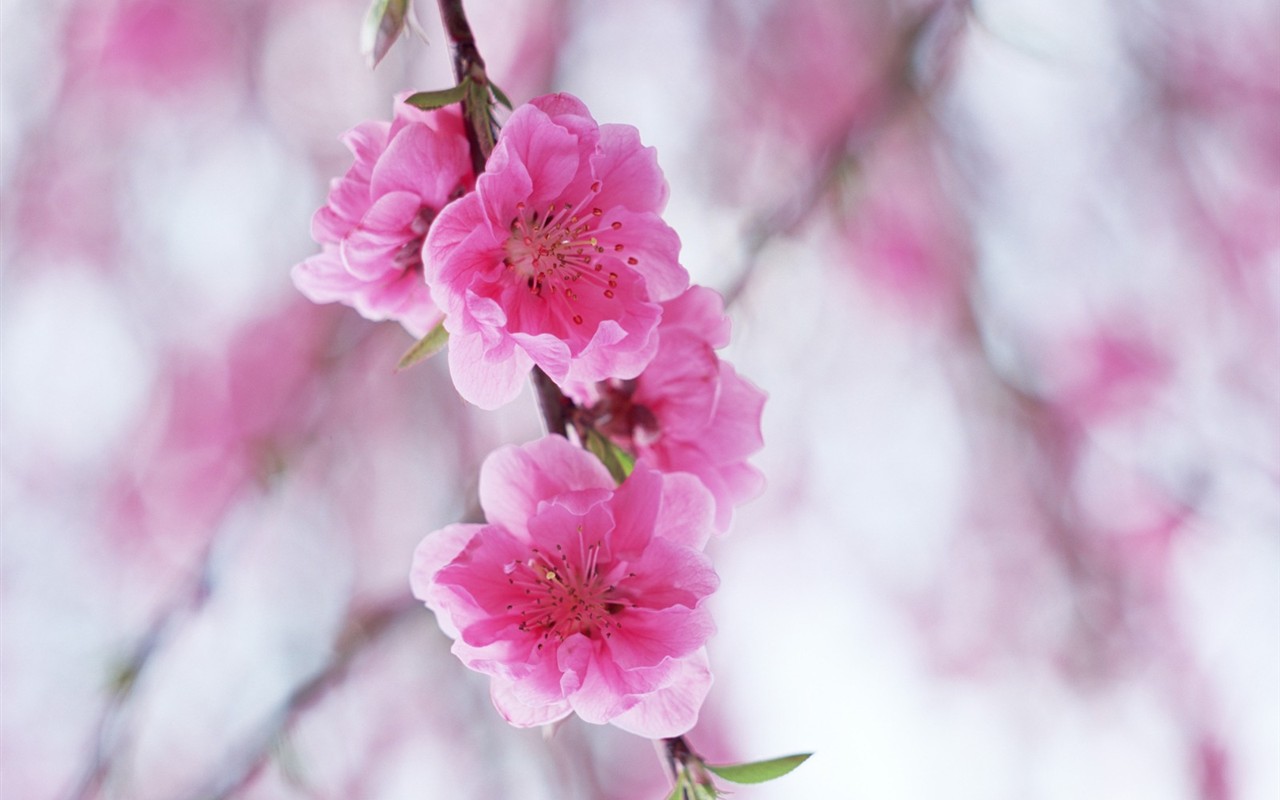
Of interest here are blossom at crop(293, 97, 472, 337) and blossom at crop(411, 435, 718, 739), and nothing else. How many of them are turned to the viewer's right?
0

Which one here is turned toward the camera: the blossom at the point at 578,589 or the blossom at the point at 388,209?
the blossom at the point at 578,589

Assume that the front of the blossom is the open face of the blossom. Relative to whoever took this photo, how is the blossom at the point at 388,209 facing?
facing to the left of the viewer

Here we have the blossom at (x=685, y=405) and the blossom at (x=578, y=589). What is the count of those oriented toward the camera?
1

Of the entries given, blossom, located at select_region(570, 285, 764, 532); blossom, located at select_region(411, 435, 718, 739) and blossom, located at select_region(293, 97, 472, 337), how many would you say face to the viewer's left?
1

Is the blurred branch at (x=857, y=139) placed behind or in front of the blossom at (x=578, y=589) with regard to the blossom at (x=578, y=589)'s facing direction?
behind

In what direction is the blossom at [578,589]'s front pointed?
toward the camera
